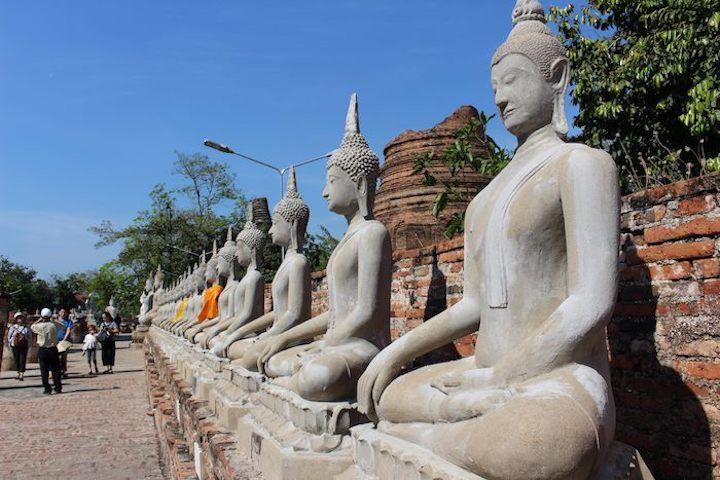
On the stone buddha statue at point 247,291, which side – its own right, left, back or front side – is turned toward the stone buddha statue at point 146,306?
right

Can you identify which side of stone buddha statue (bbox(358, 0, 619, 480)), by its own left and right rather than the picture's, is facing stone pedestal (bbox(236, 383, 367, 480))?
right

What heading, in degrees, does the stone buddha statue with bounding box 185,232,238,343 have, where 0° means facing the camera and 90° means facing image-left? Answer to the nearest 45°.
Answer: approximately 90°

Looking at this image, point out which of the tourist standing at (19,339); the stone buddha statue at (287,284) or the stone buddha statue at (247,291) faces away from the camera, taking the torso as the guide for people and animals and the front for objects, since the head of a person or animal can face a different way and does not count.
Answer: the tourist standing

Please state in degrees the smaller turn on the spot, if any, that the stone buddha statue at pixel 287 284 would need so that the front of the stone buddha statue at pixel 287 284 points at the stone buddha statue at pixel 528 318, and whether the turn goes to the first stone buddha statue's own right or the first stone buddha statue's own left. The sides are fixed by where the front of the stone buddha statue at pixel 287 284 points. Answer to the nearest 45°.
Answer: approximately 90° to the first stone buddha statue's own left

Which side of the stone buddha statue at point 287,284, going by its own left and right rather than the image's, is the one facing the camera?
left

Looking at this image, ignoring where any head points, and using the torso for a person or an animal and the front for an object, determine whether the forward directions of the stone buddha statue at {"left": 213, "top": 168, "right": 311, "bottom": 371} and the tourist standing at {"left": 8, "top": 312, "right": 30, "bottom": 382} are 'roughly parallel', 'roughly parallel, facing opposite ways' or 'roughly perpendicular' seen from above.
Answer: roughly perpendicular

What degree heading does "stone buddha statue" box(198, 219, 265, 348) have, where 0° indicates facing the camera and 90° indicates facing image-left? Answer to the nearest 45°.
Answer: approximately 90°

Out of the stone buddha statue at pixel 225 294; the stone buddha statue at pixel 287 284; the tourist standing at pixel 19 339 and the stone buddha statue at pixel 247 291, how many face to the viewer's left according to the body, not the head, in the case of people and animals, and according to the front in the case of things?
3

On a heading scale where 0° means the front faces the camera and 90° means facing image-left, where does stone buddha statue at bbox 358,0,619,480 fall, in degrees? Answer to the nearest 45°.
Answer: approximately 45°

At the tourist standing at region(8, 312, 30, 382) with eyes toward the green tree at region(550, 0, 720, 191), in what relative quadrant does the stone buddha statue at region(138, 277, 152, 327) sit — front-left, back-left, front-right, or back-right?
back-left
